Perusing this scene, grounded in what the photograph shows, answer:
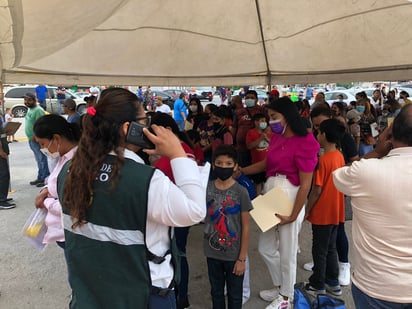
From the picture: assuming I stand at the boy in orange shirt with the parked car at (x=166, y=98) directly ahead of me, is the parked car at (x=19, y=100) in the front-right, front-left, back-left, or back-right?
front-left

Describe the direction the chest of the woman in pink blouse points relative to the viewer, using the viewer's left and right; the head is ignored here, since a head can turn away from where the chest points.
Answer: facing the viewer and to the left of the viewer

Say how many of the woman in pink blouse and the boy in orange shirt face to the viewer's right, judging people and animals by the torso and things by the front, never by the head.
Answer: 0

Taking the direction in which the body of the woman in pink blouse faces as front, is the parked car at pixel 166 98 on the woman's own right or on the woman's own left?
on the woman's own right

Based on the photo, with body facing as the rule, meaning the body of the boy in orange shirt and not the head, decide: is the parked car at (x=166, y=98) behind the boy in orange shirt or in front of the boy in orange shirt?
in front

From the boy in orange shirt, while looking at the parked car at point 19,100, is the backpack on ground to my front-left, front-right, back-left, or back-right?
back-left

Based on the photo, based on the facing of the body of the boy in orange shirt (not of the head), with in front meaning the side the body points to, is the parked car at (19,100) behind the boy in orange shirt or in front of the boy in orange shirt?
in front
